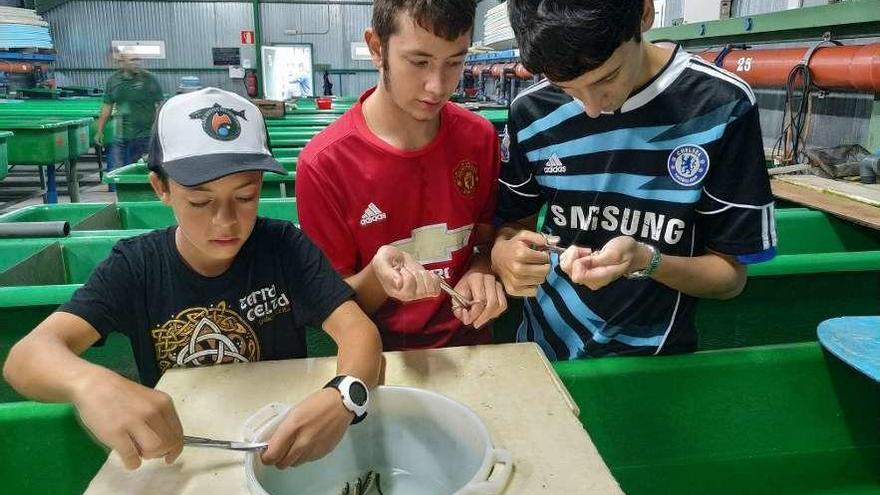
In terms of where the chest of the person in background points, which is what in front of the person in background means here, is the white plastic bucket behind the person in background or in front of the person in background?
in front

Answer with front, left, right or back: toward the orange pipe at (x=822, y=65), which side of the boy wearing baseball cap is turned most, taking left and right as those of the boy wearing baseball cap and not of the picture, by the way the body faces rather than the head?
left

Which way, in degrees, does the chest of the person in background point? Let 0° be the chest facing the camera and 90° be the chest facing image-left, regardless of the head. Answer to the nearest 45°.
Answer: approximately 0°

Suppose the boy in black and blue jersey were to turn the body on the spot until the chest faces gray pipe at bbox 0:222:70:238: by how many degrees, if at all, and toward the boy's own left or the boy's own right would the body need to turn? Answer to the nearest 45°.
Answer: approximately 90° to the boy's own right

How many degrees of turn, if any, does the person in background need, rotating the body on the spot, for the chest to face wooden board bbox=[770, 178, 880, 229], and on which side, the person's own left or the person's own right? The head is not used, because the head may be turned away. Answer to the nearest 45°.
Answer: approximately 45° to the person's own left

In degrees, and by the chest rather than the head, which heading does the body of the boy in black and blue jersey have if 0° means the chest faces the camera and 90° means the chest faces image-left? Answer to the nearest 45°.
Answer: approximately 0°

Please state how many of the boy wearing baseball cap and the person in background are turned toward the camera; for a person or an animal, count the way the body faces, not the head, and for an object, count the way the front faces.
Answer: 2

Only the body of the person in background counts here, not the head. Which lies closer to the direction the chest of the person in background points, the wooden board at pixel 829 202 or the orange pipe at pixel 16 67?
the wooden board

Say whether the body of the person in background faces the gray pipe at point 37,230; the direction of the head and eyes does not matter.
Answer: yes

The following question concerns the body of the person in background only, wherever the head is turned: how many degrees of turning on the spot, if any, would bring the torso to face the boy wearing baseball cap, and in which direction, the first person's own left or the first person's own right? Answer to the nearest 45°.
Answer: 0° — they already face them
